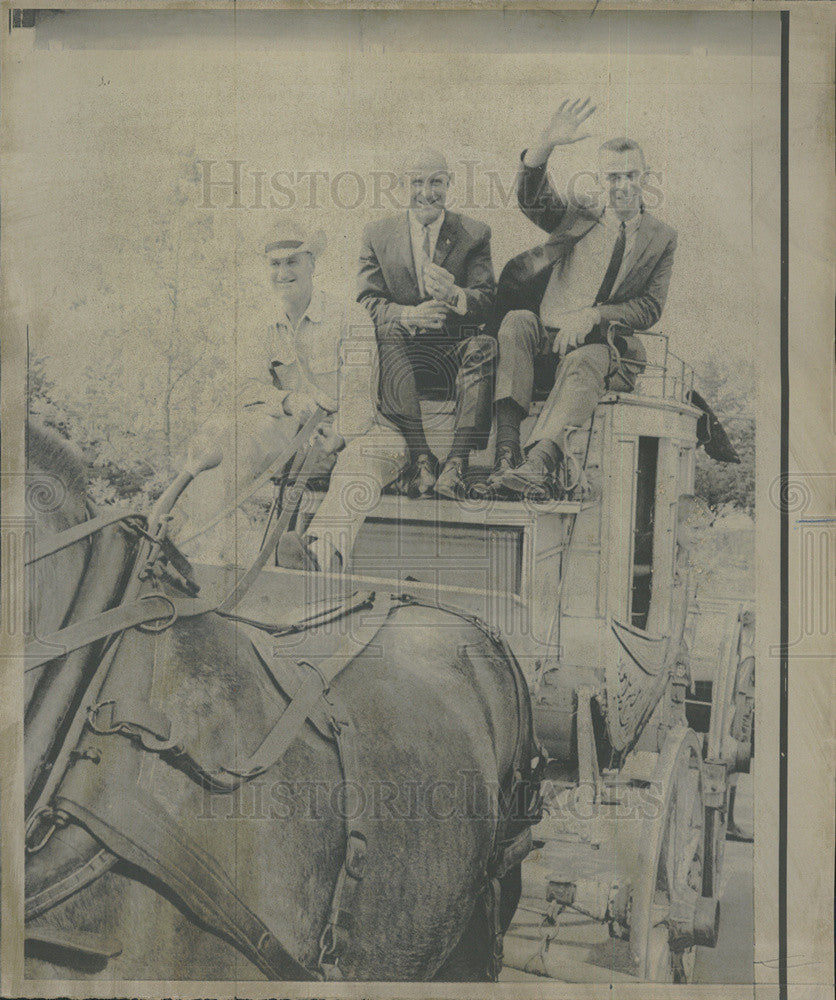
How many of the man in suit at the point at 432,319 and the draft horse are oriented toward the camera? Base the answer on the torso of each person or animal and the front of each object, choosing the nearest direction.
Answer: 1

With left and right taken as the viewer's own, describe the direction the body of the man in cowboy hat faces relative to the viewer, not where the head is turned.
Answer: facing the viewer and to the left of the viewer

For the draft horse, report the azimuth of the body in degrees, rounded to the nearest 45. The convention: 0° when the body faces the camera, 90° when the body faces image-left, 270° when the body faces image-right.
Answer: approximately 90°

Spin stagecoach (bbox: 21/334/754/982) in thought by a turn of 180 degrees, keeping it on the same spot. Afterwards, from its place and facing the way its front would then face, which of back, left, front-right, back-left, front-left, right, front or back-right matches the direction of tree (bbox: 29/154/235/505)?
back-left

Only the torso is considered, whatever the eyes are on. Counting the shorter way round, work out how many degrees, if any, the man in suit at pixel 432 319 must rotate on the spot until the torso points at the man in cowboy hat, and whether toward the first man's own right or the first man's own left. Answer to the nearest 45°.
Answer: approximately 90° to the first man's own right

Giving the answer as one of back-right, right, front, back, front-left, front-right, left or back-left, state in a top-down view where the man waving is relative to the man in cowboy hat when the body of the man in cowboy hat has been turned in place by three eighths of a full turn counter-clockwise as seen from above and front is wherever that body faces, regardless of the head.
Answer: front

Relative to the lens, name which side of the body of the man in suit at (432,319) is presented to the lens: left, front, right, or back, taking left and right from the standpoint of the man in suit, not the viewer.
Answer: front

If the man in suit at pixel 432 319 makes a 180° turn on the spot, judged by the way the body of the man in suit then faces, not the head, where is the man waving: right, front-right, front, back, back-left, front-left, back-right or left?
right
